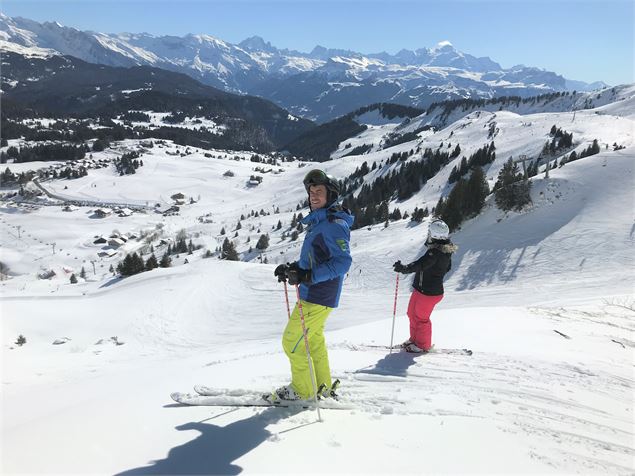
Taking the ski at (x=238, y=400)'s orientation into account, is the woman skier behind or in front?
behind

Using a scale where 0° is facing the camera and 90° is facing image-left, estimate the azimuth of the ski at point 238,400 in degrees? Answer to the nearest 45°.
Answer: approximately 90°

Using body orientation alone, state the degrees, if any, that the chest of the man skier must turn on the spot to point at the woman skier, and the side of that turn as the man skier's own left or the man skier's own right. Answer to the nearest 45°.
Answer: approximately 135° to the man skier's own right

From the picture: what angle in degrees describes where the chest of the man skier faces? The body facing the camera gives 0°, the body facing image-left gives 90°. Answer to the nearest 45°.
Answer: approximately 90°

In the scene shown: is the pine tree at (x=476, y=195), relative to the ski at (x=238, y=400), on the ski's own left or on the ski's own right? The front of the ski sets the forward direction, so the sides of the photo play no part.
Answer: on the ski's own right
